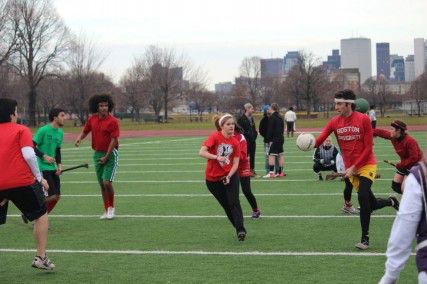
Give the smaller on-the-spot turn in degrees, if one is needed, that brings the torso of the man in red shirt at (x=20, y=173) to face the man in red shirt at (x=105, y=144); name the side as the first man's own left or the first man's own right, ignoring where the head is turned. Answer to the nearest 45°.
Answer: approximately 45° to the first man's own left

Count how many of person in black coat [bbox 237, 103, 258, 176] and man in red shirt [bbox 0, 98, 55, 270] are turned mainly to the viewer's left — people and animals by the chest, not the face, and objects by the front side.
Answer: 0

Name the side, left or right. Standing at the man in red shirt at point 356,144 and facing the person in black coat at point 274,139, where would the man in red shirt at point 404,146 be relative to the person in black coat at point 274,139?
right

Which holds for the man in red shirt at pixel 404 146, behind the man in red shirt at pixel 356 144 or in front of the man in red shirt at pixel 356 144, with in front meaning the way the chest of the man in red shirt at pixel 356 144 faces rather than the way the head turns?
behind

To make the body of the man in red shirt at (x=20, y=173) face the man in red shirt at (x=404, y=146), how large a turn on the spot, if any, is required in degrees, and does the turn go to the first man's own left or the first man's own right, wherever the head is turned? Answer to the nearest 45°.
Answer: approximately 45° to the first man's own right

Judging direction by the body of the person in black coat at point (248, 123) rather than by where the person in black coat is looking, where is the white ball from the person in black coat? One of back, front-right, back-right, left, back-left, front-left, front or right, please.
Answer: front-right

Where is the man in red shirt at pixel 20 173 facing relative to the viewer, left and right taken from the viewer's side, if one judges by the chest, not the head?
facing away from the viewer and to the right of the viewer

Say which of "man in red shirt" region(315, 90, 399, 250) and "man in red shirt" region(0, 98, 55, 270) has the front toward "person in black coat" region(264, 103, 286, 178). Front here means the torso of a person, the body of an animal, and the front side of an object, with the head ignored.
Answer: "man in red shirt" region(0, 98, 55, 270)

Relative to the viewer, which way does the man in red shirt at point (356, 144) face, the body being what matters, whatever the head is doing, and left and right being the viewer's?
facing the viewer and to the left of the viewer

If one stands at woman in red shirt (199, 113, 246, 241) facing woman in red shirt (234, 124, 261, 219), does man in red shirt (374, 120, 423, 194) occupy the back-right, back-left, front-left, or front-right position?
front-right

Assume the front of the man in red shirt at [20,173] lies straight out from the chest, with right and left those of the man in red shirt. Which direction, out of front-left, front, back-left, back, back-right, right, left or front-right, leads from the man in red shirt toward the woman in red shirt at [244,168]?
front

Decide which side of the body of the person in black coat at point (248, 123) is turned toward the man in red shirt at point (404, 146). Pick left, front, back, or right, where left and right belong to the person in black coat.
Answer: front
